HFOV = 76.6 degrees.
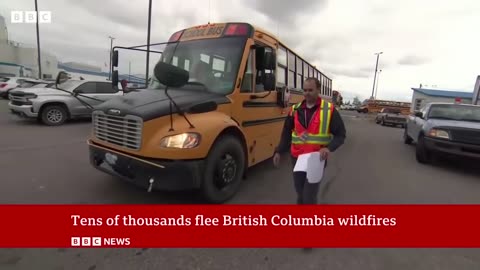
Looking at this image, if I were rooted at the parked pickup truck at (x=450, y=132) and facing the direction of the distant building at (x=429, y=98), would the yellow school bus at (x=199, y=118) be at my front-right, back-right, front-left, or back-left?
back-left

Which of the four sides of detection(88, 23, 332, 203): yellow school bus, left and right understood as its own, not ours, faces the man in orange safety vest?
left

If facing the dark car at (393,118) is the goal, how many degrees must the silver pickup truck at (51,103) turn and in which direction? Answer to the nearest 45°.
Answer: approximately 135° to its left

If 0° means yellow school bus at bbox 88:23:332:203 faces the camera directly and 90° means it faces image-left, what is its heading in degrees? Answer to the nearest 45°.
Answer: approximately 45°

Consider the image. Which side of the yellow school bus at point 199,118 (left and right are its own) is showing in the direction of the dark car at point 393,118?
back

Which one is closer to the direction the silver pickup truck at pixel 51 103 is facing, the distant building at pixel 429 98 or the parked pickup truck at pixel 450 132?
the parked pickup truck

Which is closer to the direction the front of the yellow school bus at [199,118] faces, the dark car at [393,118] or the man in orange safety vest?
the man in orange safety vest

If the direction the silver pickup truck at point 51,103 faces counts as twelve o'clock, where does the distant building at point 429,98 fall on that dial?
The distant building is roughly at 7 o'clock from the silver pickup truck.

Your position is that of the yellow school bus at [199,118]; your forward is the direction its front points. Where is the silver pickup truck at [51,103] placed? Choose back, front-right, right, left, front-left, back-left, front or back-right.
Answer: right

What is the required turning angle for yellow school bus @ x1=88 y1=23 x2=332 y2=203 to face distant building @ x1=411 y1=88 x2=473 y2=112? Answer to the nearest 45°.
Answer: approximately 180°

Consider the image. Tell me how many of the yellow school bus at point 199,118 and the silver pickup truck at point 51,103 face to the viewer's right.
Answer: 0

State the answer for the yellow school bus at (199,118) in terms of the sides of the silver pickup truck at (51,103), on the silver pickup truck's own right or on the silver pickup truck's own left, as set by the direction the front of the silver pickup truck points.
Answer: on the silver pickup truck's own left
